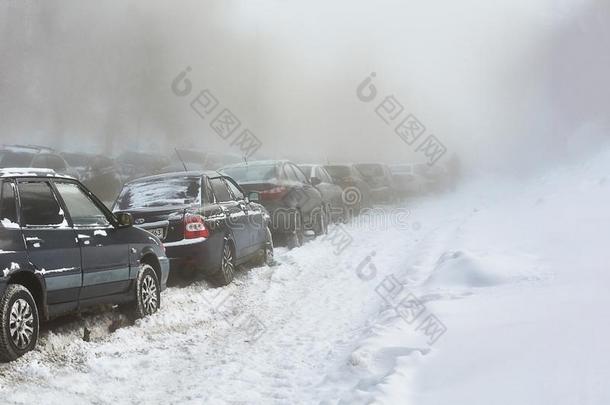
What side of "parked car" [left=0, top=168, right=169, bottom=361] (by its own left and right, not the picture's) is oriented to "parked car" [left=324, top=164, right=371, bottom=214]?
front

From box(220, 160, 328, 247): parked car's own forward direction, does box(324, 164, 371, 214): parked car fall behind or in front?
in front

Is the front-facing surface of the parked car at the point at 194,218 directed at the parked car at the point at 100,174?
no

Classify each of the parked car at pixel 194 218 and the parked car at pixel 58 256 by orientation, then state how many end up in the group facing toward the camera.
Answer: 0

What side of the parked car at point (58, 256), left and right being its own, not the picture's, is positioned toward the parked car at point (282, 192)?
front

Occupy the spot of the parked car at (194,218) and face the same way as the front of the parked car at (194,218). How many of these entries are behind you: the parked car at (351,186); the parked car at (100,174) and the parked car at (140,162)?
0

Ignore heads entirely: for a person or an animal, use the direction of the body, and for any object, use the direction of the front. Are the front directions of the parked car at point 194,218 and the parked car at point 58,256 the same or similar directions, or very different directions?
same or similar directions

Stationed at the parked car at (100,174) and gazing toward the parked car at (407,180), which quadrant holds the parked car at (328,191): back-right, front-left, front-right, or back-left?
front-right

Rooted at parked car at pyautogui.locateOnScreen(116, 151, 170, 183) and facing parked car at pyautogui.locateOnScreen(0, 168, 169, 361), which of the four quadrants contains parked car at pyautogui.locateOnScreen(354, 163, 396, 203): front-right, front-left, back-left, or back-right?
back-left

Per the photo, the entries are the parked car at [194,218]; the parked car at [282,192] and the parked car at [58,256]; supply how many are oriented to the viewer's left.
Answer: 0

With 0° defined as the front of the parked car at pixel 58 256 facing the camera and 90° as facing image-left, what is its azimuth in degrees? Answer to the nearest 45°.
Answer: approximately 225°

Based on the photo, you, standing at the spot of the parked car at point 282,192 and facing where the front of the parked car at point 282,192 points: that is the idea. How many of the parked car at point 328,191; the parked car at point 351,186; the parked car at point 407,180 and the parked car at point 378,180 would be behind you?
0

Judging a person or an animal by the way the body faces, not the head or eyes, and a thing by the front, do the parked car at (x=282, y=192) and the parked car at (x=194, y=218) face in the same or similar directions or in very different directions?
same or similar directions

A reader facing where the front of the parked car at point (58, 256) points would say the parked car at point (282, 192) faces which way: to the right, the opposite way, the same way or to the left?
the same way

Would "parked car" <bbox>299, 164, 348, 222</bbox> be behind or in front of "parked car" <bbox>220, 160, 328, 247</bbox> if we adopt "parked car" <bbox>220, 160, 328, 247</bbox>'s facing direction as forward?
in front
